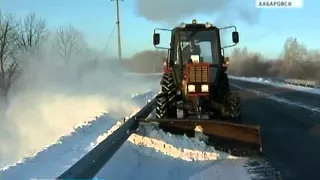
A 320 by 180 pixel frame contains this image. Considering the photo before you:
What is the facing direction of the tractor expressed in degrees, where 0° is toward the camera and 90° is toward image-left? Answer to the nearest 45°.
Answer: approximately 0°

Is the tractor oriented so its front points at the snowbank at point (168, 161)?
yes
